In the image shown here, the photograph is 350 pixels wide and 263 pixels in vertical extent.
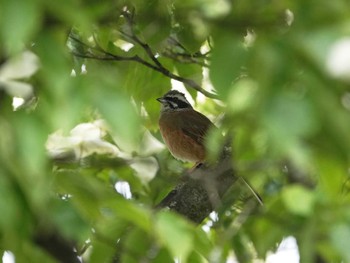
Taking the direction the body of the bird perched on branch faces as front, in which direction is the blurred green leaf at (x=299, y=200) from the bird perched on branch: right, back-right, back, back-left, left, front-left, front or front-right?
left

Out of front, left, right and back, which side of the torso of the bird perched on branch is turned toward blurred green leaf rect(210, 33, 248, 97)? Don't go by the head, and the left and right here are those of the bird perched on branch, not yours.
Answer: left

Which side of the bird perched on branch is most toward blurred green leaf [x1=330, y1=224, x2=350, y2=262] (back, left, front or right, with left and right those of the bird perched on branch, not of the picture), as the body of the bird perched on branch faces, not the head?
left
